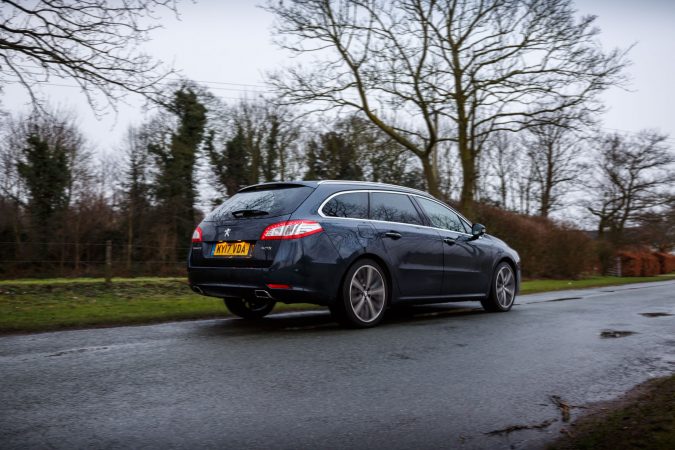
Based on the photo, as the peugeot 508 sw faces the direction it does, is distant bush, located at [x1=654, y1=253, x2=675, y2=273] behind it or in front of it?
in front

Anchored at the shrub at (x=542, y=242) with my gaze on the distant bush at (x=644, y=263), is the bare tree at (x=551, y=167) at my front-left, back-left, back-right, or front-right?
front-left

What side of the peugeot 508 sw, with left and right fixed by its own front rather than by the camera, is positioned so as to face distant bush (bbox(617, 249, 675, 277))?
front

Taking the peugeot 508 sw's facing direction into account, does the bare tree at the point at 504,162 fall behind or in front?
in front

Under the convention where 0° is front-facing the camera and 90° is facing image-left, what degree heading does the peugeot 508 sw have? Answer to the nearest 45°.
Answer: approximately 225°

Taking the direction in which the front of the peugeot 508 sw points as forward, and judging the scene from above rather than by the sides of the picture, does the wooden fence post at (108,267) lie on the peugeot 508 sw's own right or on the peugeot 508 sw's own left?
on the peugeot 508 sw's own left

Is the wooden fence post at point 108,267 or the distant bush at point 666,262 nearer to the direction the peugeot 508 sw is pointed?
the distant bush

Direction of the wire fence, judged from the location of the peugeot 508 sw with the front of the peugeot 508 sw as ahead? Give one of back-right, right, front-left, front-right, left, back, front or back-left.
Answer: left

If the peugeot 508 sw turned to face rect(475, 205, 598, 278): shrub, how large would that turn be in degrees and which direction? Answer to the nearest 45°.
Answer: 0° — it already faces it

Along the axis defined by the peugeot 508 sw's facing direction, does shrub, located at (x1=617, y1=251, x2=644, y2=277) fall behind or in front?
in front

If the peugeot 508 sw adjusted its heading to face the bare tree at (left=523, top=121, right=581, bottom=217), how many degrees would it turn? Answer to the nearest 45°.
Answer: approximately 45° to its left
